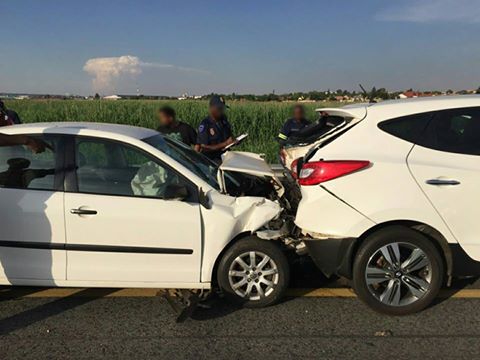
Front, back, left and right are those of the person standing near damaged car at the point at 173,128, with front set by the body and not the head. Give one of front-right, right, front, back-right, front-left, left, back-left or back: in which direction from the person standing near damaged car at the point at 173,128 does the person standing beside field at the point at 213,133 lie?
left

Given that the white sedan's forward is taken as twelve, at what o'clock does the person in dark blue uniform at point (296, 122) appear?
The person in dark blue uniform is roughly at 10 o'clock from the white sedan.

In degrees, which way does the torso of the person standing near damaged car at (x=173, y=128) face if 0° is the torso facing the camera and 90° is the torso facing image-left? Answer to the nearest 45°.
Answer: approximately 45°

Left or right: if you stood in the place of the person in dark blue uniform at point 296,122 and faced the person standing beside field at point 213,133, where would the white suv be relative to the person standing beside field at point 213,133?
left

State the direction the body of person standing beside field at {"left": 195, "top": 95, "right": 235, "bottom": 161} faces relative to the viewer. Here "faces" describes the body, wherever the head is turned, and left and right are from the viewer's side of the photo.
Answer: facing the viewer and to the right of the viewer

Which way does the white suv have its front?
to the viewer's right

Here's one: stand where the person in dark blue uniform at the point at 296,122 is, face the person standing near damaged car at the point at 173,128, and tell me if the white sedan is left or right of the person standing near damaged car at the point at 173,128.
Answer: left

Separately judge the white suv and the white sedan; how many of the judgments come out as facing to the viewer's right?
2

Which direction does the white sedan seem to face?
to the viewer's right

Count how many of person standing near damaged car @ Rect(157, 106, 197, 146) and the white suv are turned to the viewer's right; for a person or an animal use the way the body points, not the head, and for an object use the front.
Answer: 1

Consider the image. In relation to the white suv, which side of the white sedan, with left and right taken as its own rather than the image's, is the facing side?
front
